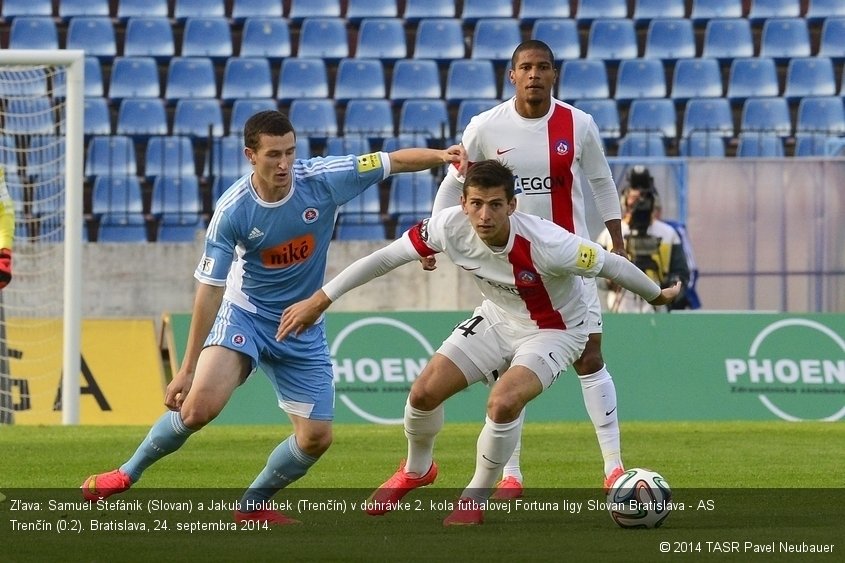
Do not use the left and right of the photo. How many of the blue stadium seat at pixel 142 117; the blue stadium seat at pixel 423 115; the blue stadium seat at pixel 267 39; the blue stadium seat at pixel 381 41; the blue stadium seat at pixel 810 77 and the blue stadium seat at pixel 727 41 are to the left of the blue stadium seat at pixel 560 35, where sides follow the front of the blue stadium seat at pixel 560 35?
2

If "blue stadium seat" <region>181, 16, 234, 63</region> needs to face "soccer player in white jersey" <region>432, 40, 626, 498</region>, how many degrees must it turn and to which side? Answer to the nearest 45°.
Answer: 0° — it already faces them

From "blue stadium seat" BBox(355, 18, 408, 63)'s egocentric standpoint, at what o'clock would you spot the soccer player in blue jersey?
The soccer player in blue jersey is roughly at 12 o'clock from the blue stadium seat.

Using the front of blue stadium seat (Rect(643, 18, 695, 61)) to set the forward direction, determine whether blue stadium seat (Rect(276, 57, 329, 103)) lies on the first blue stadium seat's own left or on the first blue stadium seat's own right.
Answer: on the first blue stadium seat's own right

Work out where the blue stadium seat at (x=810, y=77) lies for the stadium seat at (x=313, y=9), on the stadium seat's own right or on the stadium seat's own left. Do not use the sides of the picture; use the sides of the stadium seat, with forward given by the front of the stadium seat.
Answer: on the stadium seat's own left

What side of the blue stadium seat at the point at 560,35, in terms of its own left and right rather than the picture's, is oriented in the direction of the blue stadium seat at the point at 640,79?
left

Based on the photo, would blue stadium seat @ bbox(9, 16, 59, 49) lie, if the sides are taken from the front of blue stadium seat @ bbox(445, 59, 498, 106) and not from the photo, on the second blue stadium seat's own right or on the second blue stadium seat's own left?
on the second blue stadium seat's own right

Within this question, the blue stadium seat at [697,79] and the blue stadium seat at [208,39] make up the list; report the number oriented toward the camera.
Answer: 2
